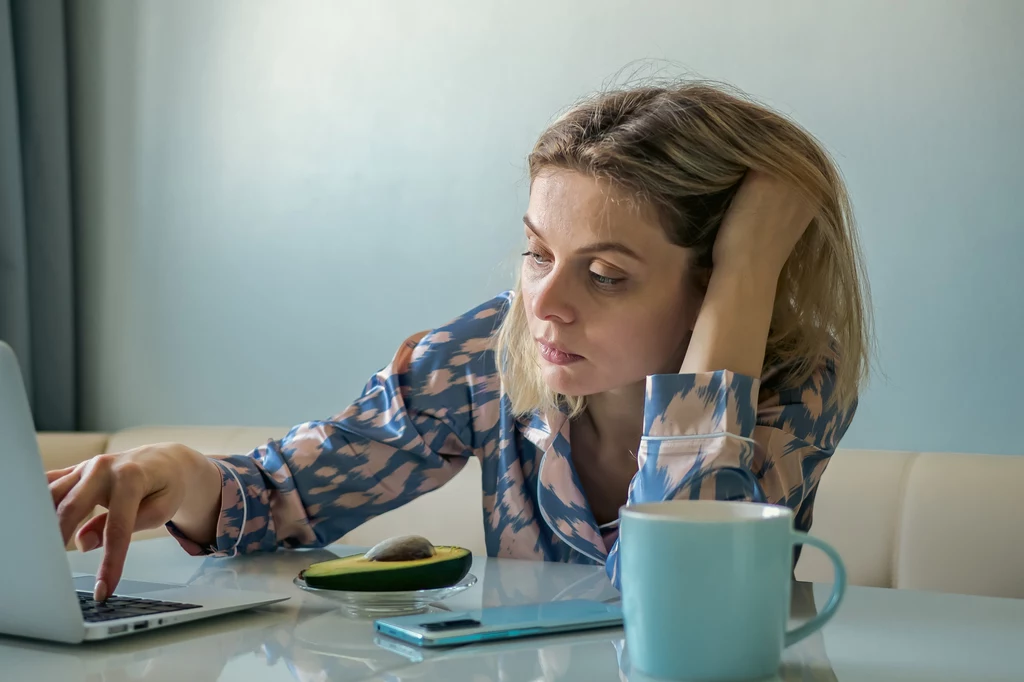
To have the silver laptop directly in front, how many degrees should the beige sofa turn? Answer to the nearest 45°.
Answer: approximately 45° to its right

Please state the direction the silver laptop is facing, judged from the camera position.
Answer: facing away from the viewer and to the right of the viewer

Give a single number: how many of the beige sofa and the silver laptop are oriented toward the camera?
1

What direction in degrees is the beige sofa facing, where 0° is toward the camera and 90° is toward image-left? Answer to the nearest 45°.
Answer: approximately 0°
